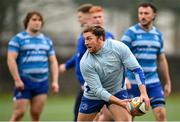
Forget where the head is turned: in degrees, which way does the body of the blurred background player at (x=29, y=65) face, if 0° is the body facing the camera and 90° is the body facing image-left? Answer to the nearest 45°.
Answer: approximately 315°

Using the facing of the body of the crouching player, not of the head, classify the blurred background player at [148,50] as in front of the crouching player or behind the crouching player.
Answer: behind

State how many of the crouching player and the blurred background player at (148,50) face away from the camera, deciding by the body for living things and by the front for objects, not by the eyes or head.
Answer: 0

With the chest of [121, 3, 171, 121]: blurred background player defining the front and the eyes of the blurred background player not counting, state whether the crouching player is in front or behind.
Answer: in front

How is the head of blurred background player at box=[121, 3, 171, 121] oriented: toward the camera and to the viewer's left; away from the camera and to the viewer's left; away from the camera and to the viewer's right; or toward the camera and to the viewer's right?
toward the camera and to the viewer's left

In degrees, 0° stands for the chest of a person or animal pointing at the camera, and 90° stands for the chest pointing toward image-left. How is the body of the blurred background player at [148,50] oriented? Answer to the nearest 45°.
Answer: approximately 45°
